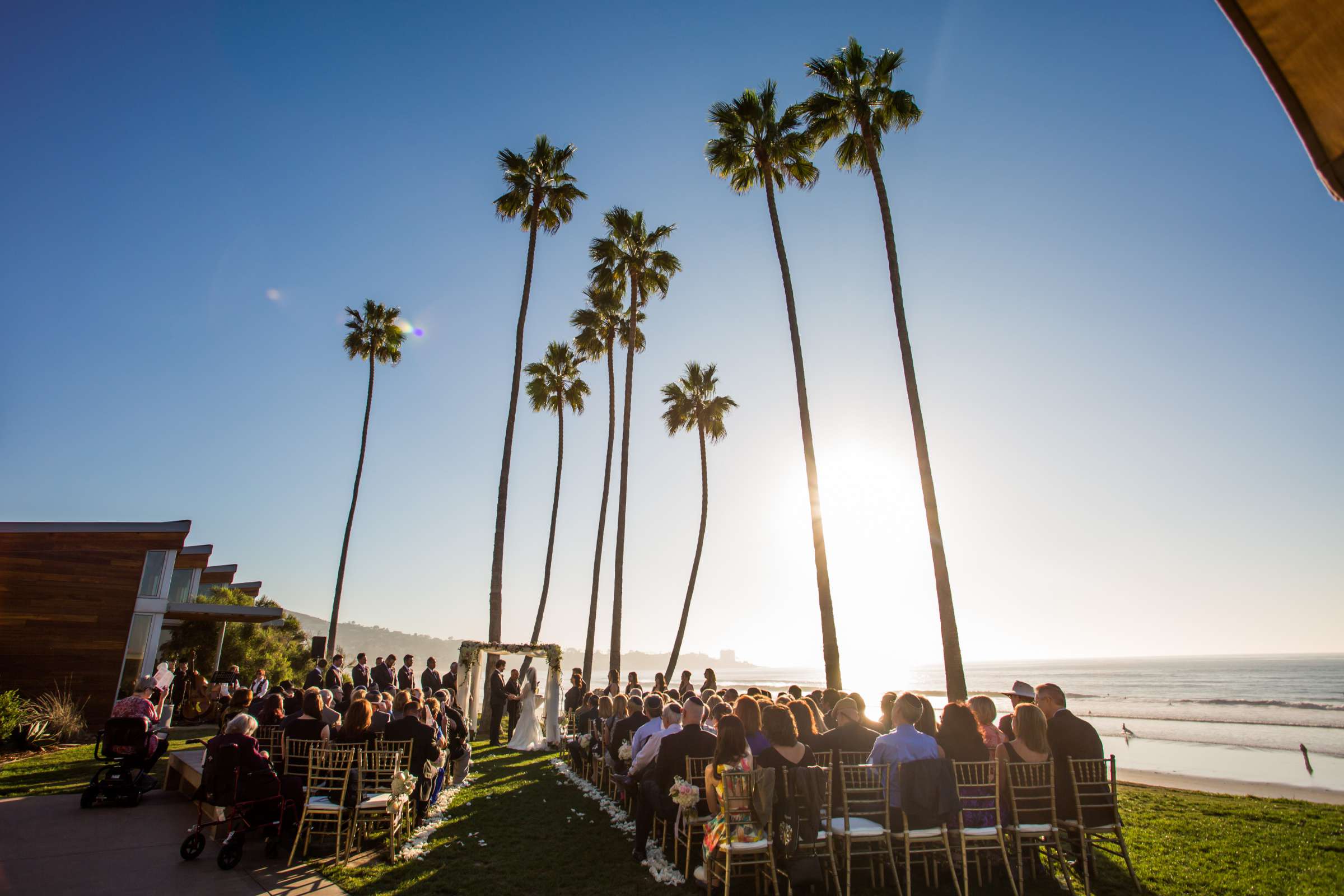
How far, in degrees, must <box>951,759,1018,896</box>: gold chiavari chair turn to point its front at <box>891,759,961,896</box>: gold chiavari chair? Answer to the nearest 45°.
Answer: approximately 135° to its left

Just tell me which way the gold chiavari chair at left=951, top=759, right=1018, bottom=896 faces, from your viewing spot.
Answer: facing away from the viewer

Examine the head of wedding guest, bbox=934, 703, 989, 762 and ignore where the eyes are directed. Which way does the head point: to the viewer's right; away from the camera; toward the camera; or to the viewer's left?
away from the camera

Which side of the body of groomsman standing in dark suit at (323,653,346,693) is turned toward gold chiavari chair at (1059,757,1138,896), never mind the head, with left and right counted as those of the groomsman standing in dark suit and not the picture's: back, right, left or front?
right

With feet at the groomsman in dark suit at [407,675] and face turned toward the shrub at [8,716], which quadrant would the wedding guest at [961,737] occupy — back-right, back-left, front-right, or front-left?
back-left

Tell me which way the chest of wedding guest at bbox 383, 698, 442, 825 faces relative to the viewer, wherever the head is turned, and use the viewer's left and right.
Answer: facing away from the viewer and to the right of the viewer

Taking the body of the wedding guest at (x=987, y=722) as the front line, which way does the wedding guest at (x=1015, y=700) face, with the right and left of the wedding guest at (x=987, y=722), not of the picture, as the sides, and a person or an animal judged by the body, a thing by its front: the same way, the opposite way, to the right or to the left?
the same way

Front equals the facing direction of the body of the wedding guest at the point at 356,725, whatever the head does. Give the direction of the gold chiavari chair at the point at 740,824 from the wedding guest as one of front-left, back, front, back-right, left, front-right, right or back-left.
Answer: back-right

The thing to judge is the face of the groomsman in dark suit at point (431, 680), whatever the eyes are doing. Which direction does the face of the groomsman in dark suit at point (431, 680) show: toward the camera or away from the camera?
toward the camera

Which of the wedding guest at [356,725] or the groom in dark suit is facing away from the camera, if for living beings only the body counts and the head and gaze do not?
the wedding guest

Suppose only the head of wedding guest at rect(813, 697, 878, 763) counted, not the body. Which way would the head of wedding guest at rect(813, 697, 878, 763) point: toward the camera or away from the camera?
away from the camera

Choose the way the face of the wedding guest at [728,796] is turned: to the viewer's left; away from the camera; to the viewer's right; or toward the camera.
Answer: away from the camera

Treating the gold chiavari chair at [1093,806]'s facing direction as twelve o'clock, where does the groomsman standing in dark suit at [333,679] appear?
The groomsman standing in dark suit is roughly at 11 o'clock from the gold chiavari chair.

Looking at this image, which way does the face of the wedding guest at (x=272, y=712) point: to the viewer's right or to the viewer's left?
to the viewer's right

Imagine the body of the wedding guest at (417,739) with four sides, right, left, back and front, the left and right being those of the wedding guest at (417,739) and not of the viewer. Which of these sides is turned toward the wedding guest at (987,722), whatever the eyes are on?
right

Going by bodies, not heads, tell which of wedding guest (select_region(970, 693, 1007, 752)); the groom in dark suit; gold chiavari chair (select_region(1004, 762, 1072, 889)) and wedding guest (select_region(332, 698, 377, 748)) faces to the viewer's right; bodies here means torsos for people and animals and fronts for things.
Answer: the groom in dark suit

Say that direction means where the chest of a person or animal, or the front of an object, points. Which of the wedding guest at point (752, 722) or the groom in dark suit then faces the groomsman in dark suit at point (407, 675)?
the wedding guest at point (752, 722)

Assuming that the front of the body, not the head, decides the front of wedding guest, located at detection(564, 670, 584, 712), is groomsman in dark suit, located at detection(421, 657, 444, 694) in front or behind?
in front

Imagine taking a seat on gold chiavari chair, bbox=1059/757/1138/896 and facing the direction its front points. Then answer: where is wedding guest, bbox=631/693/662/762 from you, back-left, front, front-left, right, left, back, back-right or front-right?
front-left
